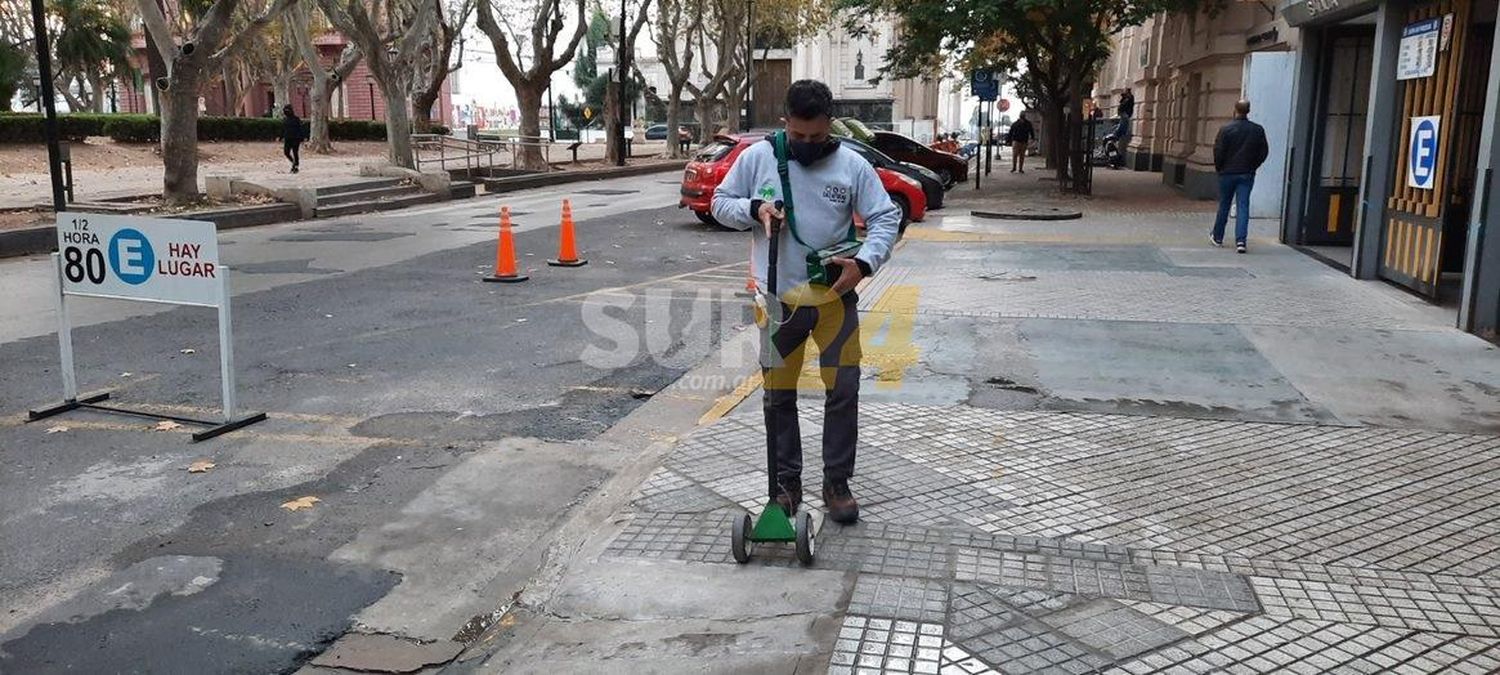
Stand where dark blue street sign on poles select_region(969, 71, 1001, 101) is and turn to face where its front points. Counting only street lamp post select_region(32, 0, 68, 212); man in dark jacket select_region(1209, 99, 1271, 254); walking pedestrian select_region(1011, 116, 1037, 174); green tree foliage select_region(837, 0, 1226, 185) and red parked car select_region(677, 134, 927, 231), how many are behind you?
1

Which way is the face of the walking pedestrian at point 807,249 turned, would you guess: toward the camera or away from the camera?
toward the camera

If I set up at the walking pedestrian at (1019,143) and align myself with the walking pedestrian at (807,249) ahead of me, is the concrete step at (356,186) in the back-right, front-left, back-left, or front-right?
front-right

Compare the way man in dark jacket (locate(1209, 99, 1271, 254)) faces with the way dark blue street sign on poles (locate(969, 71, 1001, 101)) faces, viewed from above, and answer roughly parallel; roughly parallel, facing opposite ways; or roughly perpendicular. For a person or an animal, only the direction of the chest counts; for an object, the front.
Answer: roughly parallel, facing opposite ways

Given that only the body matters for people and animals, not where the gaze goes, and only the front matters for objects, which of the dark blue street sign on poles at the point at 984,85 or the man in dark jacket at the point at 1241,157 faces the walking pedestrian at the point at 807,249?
the dark blue street sign on poles

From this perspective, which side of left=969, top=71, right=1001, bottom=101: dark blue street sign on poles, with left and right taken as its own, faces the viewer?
front

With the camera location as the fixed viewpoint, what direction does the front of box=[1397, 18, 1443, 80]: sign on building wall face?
facing the viewer and to the left of the viewer

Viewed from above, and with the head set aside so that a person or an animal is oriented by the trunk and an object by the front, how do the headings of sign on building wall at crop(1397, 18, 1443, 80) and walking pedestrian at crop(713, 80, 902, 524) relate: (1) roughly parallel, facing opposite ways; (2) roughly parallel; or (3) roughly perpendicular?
roughly perpendicular

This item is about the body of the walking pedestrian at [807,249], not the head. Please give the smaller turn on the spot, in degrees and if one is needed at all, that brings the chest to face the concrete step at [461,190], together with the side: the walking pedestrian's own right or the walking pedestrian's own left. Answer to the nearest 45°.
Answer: approximately 180°

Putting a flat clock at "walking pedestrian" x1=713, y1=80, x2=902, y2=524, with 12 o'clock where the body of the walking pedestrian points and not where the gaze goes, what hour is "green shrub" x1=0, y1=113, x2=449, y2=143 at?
The green shrub is roughly at 5 o'clock from the walking pedestrian.

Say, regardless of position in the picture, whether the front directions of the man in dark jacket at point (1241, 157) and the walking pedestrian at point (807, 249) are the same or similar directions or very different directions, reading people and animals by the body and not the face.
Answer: very different directions

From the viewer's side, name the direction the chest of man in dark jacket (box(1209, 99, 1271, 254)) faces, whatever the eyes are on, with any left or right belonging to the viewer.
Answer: facing away from the viewer

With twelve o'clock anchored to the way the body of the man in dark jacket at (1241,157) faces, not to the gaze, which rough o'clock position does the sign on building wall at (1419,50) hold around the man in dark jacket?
The sign on building wall is roughly at 5 o'clock from the man in dark jacket.

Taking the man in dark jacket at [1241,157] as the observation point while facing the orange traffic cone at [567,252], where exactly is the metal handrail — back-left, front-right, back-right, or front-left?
front-right

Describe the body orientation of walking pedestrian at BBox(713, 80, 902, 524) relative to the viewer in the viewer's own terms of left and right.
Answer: facing the viewer

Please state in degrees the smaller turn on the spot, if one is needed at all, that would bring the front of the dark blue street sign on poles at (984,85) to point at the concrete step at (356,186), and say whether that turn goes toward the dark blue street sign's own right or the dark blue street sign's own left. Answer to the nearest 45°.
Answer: approximately 45° to the dark blue street sign's own right
